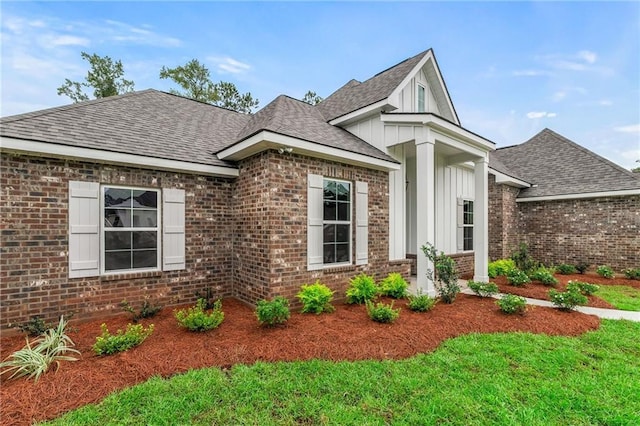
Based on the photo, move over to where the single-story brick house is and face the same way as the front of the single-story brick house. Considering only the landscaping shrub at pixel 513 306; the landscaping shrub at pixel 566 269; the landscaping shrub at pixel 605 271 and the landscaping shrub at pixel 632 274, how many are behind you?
0

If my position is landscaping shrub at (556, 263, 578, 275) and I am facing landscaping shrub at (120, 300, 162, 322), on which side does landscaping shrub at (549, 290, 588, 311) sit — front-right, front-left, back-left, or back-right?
front-left

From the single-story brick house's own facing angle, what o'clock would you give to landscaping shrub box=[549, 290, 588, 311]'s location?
The landscaping shrub is roughly at 11 o'clock from the single-story brick house.

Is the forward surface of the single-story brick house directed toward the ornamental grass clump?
no

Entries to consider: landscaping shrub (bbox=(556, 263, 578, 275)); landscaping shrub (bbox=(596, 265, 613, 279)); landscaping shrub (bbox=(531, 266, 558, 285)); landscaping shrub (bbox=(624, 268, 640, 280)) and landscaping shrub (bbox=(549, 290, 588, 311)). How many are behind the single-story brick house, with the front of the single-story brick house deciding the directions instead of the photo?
0

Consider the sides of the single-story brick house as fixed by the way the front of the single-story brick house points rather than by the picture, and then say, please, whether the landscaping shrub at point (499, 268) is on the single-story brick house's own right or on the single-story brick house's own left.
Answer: on the single-story brick house's own left

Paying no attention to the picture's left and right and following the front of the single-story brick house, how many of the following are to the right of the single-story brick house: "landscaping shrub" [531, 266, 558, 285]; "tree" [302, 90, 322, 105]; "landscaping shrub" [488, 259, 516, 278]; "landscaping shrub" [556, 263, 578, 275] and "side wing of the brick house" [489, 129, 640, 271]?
0

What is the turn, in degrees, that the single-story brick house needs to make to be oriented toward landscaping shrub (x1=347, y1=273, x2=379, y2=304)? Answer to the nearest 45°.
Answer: approximately 45° to its left

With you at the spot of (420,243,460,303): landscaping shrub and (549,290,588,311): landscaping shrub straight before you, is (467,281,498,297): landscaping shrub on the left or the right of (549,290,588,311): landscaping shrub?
left

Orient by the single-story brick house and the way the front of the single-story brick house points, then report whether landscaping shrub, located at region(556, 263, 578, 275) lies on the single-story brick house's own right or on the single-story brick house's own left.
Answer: on the single-story brick house's own left

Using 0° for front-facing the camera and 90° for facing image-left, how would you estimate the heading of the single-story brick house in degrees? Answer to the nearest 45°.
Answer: approximately 315°

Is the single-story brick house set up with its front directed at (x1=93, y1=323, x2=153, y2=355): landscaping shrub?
no

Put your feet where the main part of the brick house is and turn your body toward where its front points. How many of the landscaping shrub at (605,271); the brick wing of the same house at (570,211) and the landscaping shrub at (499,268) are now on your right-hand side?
0

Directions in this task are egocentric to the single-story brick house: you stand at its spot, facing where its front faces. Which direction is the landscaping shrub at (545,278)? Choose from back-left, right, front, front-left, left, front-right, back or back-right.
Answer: front-left

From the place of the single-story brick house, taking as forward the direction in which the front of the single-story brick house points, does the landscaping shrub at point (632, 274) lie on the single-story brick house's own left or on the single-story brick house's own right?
on the single-story brick house's own left

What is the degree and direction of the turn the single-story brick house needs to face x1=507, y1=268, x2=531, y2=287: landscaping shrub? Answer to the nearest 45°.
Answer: approximately 45° to its left

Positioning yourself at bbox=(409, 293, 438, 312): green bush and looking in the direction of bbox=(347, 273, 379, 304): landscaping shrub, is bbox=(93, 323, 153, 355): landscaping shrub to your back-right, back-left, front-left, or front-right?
front-left

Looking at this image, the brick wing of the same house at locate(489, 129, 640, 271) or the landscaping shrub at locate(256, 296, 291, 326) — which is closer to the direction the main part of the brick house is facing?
the landscaping shrub

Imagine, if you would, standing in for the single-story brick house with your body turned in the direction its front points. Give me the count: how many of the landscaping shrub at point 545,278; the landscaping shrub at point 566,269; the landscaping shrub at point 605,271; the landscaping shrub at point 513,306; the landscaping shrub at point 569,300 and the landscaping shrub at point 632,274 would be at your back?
0
